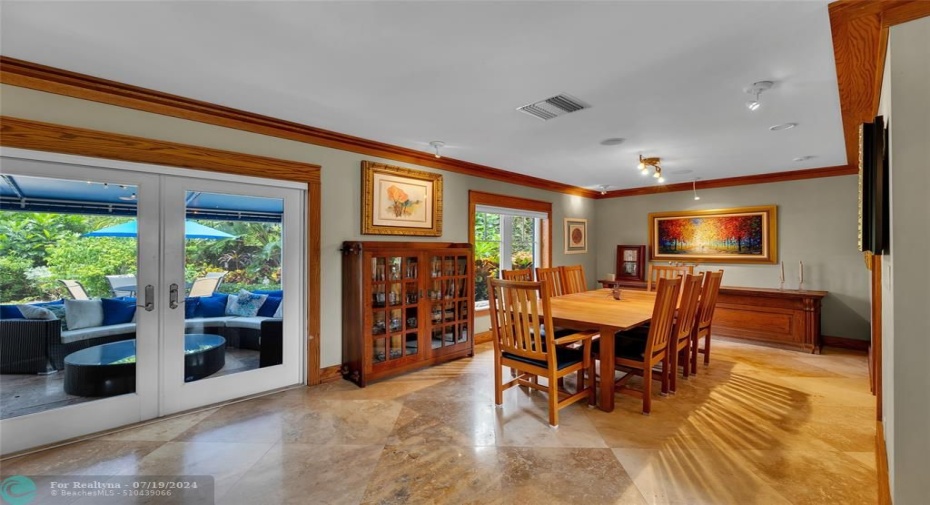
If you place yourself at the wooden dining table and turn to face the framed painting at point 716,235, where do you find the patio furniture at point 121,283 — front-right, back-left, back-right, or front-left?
back-left

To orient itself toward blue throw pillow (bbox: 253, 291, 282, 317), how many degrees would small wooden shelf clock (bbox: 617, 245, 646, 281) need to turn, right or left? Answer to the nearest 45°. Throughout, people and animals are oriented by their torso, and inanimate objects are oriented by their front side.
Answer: approximately 45° to its right

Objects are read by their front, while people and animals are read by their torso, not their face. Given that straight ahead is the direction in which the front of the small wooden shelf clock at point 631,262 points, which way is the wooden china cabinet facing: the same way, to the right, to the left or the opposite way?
to the left

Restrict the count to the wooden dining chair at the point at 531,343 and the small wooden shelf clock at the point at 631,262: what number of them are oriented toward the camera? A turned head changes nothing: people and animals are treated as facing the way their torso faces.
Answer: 1

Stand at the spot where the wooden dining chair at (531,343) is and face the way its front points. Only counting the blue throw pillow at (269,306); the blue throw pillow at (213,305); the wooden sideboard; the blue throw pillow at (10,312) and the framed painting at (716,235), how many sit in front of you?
2

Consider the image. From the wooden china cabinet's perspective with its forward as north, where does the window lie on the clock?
The window is roughly at 9 o'clock from the wooden china cabinet.

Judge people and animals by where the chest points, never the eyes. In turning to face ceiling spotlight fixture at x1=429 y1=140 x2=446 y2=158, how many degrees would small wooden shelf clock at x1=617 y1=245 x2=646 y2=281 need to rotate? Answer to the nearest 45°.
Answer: approximately 45° to its right

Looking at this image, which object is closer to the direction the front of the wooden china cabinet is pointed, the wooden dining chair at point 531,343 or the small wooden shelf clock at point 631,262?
the wooden dining chair

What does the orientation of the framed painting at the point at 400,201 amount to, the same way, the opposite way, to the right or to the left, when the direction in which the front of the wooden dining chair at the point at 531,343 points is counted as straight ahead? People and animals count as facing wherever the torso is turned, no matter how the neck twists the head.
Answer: to the right
